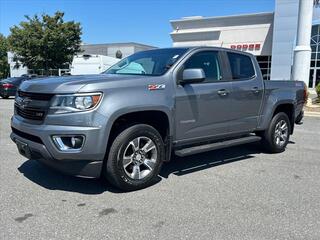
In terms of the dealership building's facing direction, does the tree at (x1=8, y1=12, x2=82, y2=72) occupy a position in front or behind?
in front

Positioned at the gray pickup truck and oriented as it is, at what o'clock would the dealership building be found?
The dealership building is roughly at 5 o'clock from the gray pickup truck.

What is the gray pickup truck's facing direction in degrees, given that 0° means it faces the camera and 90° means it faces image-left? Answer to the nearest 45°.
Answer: approximately 45°

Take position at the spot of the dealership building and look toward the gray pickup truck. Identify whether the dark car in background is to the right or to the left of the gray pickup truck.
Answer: right

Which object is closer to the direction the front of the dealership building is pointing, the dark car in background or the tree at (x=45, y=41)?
the dark car in background

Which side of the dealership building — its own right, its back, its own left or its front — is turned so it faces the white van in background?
front

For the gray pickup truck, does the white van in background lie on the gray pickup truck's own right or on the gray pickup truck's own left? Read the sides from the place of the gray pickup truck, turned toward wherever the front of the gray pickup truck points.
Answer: on the gray pickup truck's own right

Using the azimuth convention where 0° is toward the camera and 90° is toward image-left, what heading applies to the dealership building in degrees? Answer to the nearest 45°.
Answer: approximately 45°

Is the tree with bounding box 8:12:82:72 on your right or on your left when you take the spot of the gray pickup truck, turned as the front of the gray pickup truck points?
on your right
